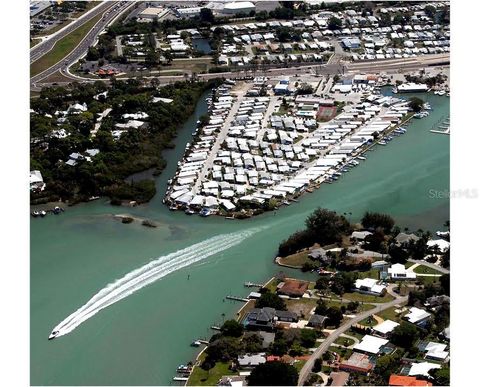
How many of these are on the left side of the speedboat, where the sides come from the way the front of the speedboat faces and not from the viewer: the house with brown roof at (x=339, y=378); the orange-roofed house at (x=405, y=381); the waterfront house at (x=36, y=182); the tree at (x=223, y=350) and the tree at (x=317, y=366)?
4

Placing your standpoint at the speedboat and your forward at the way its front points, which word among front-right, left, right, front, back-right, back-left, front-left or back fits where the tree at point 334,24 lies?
back

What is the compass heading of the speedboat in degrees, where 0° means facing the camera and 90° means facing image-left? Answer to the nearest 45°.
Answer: approximately 45°

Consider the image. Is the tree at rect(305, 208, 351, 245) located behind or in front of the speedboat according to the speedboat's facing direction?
behind

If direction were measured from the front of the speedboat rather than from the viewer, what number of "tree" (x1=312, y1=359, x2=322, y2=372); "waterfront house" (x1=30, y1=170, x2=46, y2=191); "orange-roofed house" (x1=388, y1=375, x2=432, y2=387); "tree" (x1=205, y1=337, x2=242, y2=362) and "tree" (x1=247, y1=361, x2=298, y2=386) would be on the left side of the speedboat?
4

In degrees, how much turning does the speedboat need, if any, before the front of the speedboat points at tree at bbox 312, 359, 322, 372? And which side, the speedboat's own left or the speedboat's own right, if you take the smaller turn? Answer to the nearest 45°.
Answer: approximately 90° to the speedboat's own left

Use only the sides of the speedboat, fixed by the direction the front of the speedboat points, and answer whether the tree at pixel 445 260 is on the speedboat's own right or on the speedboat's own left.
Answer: on the speedboat's own left

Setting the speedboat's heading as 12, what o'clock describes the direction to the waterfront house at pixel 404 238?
The waterfront house is roughly at 7 o'clock from the speedboat.

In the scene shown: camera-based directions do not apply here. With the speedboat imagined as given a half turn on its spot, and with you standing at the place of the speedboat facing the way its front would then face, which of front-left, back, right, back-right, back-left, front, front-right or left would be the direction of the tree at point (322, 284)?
front-right

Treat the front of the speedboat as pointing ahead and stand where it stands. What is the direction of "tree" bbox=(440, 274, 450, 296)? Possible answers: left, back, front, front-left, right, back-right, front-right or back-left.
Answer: back-left

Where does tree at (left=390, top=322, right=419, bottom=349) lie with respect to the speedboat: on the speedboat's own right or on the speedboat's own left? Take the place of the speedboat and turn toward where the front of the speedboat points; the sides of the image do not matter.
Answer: on the speedboat's own left

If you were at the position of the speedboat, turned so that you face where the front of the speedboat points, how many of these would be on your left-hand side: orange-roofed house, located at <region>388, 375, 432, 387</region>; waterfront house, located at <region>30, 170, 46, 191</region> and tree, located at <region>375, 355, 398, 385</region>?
2

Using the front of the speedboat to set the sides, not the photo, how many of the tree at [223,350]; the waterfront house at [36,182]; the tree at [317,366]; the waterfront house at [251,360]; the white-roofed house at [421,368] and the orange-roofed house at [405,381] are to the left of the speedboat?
5
